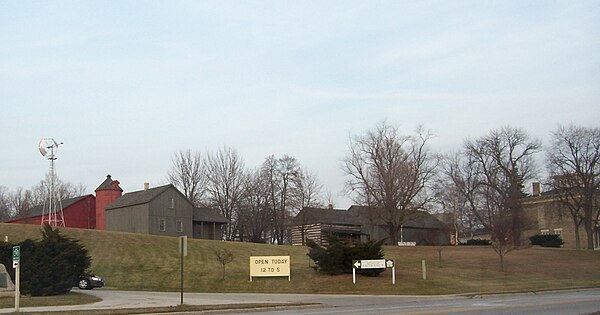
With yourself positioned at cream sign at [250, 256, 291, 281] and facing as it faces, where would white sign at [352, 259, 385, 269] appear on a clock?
white sign at [352, 259, 385, 269] is roughly at 10 o'clock from cream sign at [250, 256, 291, 281].

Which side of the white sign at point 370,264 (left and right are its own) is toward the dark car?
right

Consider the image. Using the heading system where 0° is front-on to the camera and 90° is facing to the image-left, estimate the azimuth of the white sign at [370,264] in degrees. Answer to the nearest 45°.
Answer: approximately 0°

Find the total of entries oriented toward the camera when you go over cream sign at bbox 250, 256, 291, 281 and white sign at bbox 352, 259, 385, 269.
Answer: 2

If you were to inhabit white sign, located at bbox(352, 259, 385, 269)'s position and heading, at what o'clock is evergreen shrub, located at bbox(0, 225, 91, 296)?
The evergreen shrub is roughly at 2 o'clock from the white sign.

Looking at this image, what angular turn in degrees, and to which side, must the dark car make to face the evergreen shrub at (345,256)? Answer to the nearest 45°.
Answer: approximately 45° to its left

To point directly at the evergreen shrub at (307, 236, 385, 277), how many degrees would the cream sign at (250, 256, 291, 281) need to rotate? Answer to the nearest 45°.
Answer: approximately 90° to its left

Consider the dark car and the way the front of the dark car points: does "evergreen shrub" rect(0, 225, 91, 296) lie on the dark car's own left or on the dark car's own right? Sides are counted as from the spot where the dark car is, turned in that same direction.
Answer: on the dark car's own right

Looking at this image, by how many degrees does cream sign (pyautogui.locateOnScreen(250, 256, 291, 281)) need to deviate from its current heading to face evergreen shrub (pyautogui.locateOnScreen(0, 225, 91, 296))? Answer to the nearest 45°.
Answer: approximately 45° to its right
